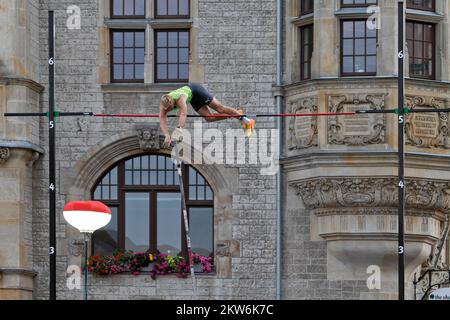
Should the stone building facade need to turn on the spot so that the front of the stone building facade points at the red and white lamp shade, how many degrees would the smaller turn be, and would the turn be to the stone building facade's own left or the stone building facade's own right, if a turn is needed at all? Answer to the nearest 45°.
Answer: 0° — it already faces it

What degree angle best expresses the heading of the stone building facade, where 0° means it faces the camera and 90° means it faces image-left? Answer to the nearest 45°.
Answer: approximately 0°
